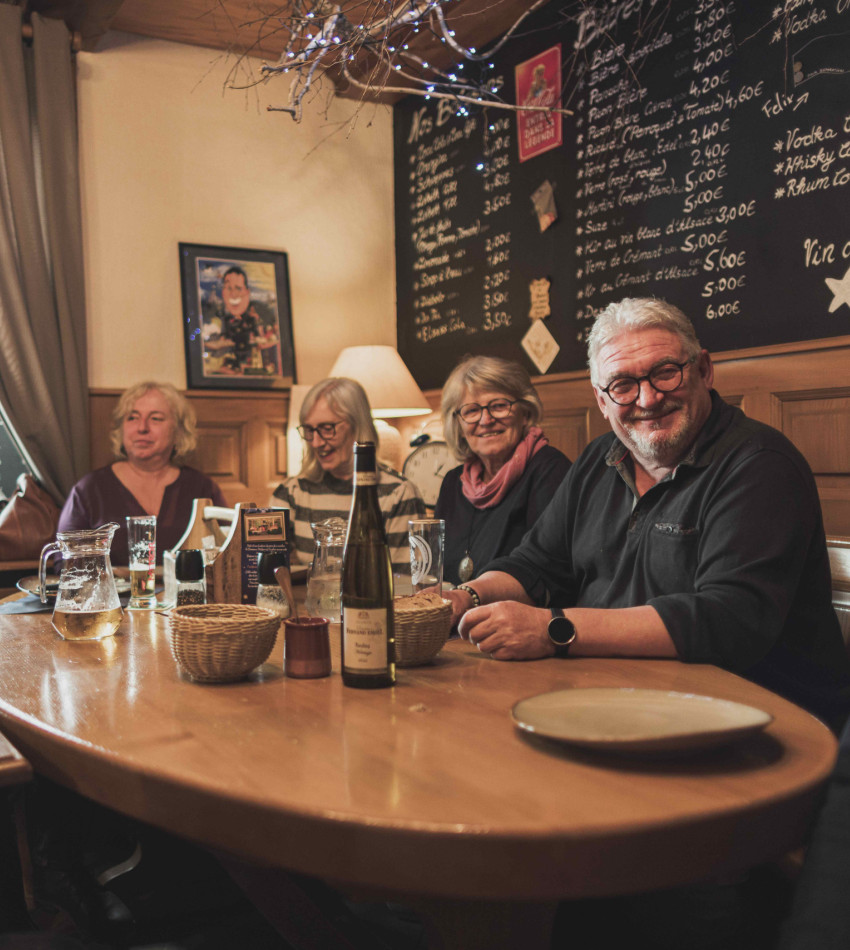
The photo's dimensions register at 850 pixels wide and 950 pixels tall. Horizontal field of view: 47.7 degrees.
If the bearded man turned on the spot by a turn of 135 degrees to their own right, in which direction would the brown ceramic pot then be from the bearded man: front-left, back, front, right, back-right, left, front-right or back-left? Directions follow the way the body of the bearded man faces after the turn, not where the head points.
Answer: back-left

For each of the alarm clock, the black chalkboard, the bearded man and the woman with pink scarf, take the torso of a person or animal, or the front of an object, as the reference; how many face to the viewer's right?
0

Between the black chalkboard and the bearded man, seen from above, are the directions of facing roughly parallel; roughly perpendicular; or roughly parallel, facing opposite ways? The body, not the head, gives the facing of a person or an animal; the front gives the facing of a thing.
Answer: roughly parallel

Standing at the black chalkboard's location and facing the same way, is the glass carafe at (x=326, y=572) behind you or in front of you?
in front

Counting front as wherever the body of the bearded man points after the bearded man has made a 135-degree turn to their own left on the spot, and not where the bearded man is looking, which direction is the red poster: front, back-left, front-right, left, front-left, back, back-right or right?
left

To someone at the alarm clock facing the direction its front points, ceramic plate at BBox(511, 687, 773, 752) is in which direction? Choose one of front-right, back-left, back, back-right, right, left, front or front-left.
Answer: front

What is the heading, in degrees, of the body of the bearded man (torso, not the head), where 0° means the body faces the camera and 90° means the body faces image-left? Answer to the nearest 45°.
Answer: approximately 45°

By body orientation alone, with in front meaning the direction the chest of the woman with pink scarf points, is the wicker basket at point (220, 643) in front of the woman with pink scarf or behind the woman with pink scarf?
in front

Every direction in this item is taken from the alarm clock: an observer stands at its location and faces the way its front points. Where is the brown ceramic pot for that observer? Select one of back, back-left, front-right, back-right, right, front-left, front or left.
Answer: front

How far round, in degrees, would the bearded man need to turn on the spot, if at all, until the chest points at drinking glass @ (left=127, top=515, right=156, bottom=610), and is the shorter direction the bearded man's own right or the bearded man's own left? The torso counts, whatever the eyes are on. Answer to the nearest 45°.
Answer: approximately 45° to the bearded man's own right

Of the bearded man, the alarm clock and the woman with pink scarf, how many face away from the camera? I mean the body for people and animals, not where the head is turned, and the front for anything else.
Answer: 0

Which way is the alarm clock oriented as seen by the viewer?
toward the camera

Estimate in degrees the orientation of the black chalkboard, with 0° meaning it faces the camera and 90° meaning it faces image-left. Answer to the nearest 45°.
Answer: approximately 45°

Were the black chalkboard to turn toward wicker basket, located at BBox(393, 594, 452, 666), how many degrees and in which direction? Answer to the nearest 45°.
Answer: approximately 45° to its left

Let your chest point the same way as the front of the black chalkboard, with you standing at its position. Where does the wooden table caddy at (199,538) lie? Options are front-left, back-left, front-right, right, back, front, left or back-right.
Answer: front
